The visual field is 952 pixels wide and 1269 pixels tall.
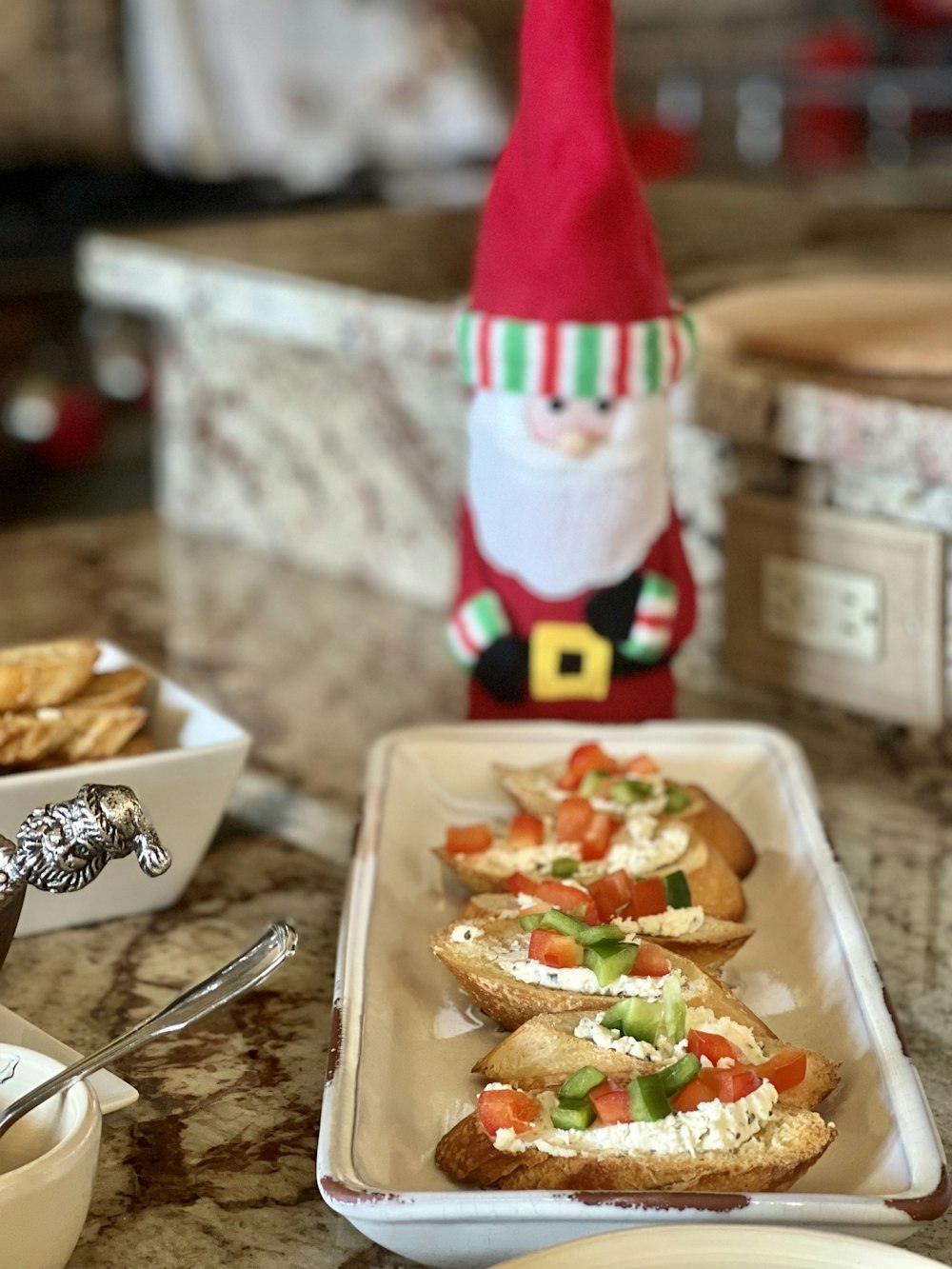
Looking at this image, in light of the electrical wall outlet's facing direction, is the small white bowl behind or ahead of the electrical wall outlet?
ahead

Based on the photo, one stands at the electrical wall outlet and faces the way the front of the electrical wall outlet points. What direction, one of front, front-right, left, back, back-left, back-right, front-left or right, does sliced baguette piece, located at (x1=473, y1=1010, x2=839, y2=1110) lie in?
front-left

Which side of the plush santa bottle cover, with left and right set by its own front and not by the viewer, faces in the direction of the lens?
front

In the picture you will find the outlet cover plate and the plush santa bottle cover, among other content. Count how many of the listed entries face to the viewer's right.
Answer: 0

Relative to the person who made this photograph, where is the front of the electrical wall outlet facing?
facing the viewer and to the left of the viewer
